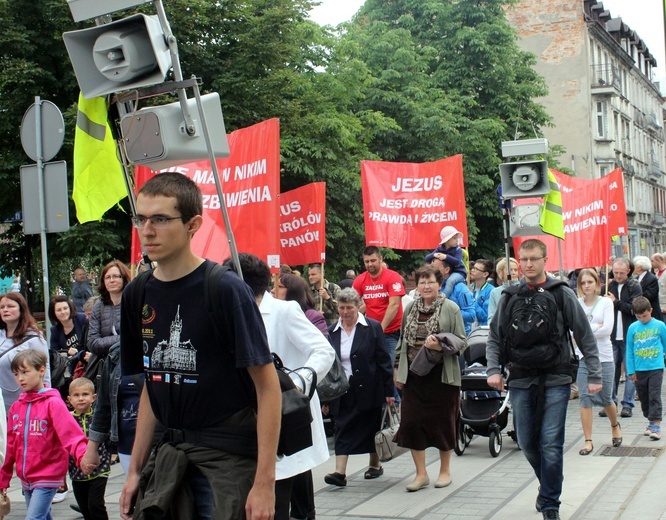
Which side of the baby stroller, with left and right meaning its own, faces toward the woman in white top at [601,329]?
left

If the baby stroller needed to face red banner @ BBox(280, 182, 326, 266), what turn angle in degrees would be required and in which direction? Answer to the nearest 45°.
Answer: approximately 135° to its right

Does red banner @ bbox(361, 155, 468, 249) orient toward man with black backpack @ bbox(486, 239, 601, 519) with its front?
yes

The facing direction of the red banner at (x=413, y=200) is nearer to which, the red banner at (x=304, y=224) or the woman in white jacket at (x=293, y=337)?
the woman in white jacket

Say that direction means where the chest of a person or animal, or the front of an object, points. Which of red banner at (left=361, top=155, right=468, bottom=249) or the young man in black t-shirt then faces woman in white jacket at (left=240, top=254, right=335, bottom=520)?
the red banner

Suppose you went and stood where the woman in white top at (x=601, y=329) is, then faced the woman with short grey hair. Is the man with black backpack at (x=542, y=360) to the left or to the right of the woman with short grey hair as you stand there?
left

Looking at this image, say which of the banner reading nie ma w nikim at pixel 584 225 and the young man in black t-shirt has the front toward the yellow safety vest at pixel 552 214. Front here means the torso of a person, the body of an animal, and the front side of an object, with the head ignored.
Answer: the banner reading nie ma w nikim
